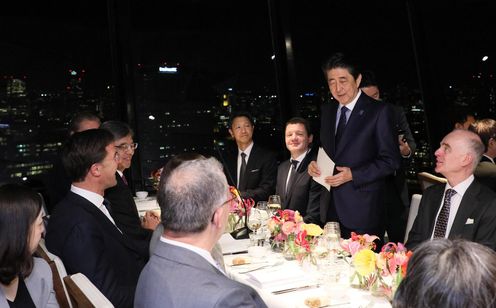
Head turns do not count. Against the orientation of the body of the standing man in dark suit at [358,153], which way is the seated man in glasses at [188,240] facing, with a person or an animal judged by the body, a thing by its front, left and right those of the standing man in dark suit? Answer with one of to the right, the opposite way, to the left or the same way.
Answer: the opposite way

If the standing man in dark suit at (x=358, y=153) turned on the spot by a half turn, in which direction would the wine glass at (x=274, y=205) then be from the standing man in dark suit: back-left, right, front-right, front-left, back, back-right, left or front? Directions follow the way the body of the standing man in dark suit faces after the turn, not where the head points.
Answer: back-left

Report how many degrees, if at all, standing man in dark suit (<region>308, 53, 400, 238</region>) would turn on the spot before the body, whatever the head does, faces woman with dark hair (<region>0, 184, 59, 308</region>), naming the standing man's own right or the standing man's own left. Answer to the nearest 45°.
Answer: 0° — they already face them

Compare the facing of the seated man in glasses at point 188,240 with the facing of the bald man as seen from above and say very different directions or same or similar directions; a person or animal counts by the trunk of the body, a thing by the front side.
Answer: very different directions

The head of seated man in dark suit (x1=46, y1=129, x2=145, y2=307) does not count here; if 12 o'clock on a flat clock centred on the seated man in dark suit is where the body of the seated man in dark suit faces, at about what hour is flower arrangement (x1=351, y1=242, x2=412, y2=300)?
The flower arrangement is roughly at 1 o'clock from the seated man in dark suit.

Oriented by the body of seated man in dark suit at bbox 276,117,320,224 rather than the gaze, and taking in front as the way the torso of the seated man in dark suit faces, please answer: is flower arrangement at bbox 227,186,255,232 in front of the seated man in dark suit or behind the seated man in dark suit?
in front

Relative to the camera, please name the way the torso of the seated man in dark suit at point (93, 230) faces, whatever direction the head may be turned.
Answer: to the viewer's right

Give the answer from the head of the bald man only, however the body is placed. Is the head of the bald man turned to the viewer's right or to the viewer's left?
to the viewer's left

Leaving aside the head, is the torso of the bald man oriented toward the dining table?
yes

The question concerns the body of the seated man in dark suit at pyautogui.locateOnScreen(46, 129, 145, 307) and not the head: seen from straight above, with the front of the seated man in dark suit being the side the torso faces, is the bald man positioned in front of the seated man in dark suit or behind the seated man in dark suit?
in front

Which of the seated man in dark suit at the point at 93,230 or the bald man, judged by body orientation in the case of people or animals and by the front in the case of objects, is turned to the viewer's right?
the seated man in dark suit

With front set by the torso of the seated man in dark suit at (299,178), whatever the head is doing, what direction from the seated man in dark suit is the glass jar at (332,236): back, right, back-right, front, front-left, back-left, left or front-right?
front-left

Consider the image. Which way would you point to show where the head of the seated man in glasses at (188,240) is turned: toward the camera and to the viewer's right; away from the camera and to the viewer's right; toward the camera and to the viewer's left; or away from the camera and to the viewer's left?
away from the camera and to the viewer's right

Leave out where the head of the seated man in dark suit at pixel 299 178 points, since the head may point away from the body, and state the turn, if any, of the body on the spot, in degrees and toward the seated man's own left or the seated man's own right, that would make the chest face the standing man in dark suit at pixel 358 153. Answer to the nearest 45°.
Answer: approximately 90° to the seated man's own left

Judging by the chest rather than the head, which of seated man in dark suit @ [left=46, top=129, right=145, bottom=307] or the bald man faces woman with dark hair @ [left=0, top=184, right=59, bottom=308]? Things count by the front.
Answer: the bald man

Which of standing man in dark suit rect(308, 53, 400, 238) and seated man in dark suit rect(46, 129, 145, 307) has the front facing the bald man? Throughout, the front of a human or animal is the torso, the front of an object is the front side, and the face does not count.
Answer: the seated man in dark suit

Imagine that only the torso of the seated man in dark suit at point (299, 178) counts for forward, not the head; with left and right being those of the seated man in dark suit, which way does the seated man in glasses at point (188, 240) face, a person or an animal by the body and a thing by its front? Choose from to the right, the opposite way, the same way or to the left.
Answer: the opposite way
